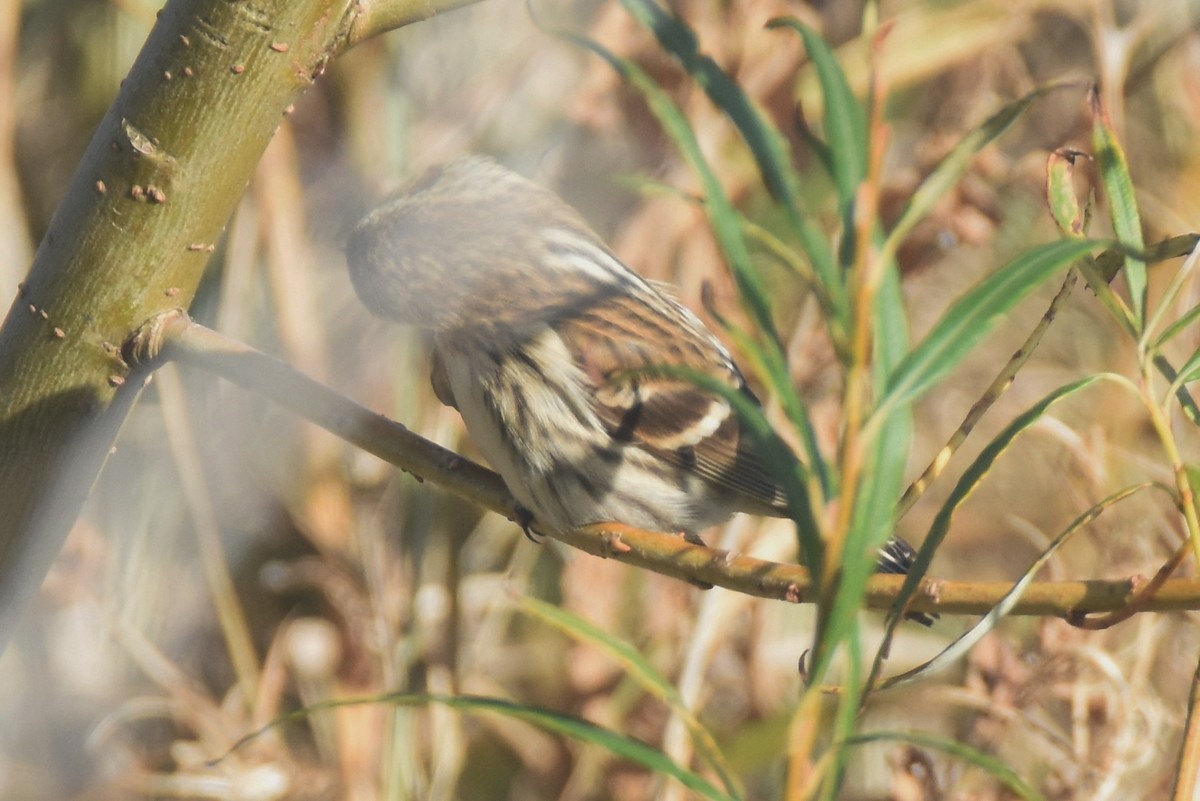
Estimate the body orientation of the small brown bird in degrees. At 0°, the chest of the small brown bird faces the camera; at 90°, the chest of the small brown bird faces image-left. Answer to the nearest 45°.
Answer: approximately 90°

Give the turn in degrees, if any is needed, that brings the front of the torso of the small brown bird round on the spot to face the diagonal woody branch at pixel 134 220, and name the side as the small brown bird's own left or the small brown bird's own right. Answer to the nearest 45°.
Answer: approximately 45° to the small brown bird's own left
